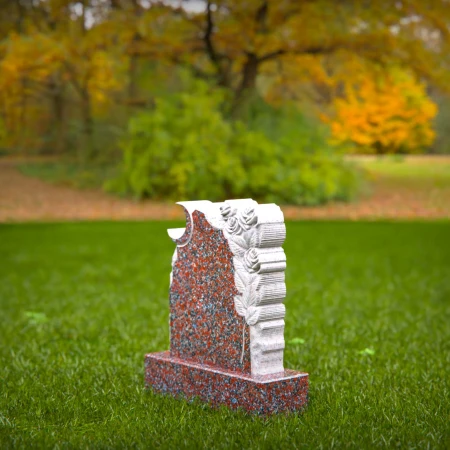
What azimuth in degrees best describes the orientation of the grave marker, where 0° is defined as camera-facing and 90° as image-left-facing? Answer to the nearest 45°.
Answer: approximately 45°

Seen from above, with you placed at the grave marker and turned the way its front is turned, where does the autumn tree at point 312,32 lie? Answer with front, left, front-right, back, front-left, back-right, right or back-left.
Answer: back-right

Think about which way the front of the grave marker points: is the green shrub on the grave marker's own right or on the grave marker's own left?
on the grave marker's own right

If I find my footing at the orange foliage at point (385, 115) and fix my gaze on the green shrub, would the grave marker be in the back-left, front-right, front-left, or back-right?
front-left

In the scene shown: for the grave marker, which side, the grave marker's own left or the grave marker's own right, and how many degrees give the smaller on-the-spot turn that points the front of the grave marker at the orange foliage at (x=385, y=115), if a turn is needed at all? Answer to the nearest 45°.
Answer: approximately 135° to the grave marker's own right
